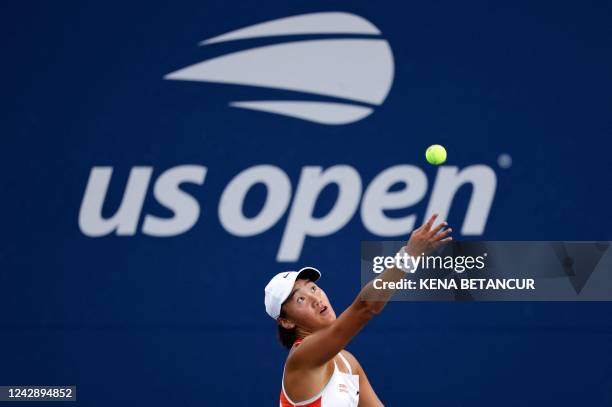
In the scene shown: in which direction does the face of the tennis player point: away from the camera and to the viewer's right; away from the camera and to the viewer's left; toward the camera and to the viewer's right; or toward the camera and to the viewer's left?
toward the camera and to the viewer's right

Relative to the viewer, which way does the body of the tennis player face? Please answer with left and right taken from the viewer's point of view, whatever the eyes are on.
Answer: facing the viewer and to the right of the viewer
